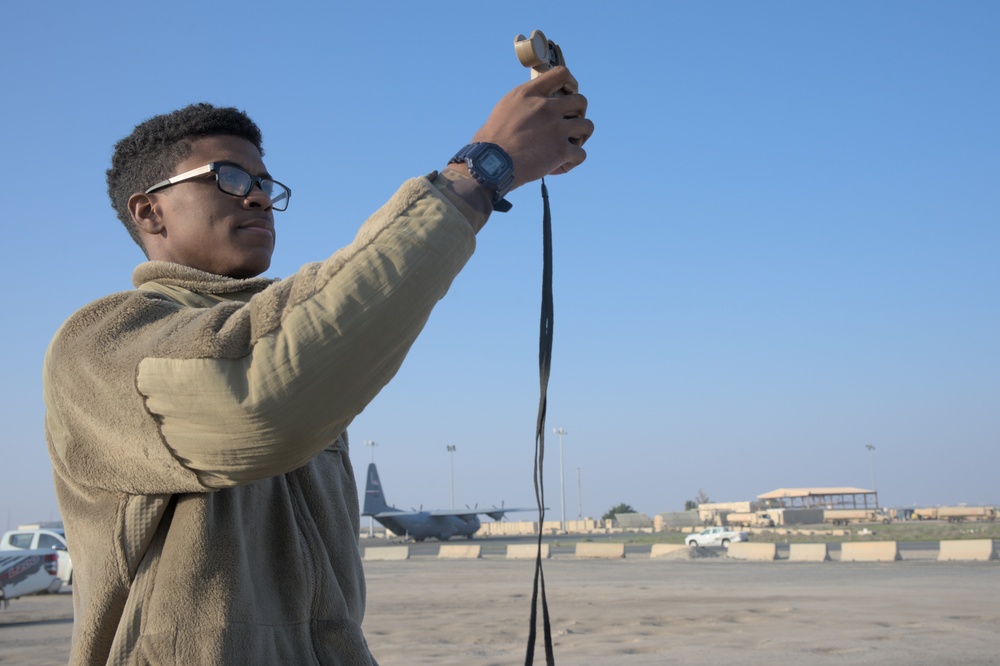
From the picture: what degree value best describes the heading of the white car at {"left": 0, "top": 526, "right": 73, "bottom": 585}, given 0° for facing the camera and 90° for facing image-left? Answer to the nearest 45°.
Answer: approximately 315°

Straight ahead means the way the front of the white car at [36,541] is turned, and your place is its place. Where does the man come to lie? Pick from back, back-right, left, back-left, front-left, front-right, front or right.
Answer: front-right

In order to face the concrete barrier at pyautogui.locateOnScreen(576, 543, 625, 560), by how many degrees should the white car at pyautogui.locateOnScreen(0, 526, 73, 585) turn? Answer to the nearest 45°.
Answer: approximately 45° to its left

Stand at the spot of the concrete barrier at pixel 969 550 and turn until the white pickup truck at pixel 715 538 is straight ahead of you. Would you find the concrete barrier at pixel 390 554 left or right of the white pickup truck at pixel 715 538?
left

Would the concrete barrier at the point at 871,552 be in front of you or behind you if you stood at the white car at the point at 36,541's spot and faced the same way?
in front

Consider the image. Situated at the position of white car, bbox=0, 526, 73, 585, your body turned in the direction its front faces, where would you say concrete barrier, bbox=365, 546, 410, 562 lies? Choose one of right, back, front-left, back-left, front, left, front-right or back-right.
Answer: left

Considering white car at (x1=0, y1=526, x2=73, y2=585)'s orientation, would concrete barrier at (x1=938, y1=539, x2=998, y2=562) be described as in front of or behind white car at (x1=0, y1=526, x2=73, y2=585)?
in front

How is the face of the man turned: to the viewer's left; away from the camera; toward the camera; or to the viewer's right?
to the viewer's right

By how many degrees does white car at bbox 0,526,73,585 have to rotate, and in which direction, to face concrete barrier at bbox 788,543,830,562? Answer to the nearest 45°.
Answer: approximately 45° to its left
